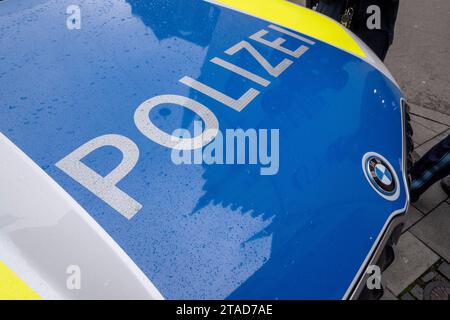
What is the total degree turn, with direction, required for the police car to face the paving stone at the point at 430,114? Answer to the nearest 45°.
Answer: approximately 90° to its left

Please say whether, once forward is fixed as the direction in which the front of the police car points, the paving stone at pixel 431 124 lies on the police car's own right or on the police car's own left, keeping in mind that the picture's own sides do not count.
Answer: on the police car's own left
